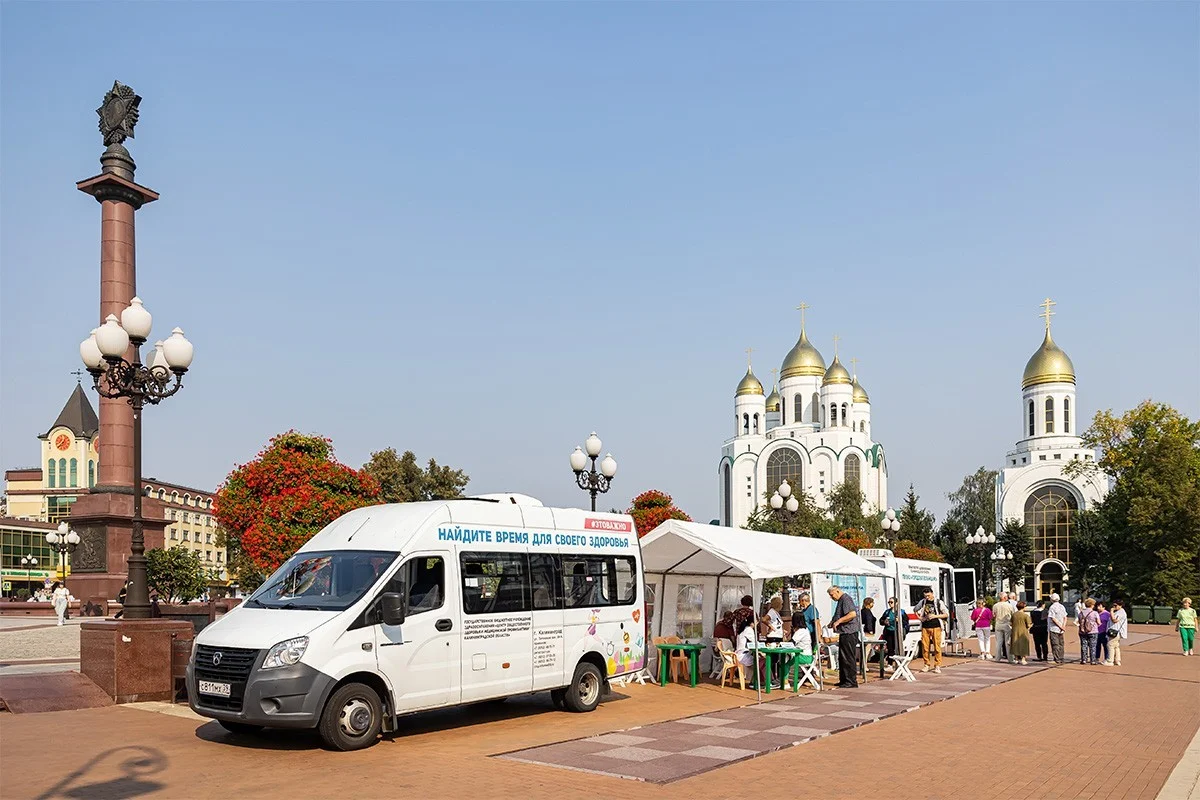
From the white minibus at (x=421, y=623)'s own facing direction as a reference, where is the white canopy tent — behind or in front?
behind

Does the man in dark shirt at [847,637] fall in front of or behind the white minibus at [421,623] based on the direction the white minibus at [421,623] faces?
behind

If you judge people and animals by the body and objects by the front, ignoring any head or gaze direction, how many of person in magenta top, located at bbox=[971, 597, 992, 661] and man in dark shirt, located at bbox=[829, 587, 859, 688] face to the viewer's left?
1

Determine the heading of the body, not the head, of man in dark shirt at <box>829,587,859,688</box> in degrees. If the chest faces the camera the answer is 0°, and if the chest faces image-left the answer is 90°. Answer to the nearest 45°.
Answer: approximately 90°

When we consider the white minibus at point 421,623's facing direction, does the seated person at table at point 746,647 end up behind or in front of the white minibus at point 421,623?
behind

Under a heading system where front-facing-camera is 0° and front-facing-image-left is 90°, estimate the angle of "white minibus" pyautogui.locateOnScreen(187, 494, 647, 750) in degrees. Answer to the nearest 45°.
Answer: approximately 45°
